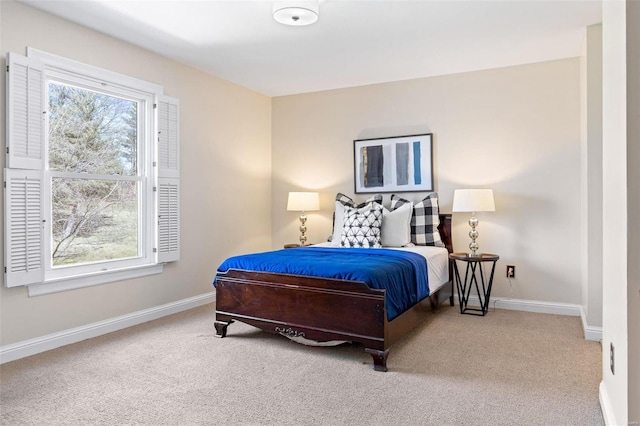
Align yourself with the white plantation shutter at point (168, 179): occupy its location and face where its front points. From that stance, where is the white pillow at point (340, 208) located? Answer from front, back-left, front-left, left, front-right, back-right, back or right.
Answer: front-left

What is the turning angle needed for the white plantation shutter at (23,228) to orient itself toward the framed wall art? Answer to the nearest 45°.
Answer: approximately 45° to its left

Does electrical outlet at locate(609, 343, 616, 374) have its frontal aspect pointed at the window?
yes

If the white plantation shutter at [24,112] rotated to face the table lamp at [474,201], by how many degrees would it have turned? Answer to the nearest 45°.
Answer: approximately 45° to its left

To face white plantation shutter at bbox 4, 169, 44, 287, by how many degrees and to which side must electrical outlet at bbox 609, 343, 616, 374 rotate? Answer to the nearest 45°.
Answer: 0° — it already faces it

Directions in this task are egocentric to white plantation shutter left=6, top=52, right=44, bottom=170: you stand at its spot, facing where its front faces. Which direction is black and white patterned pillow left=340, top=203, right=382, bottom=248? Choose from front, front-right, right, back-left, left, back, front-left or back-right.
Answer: front-left

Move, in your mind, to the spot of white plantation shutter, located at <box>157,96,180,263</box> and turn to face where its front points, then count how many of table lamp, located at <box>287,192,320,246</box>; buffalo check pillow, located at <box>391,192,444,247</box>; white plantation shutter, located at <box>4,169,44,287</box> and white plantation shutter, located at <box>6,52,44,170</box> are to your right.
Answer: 2

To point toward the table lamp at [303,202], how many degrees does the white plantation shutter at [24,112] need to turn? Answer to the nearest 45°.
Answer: approximately 45° to its left

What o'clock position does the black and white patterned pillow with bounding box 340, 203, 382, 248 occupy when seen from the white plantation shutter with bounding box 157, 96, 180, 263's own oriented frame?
The black and white patterned pillow is roughly at 11 o'clock from the white plantation shutter.

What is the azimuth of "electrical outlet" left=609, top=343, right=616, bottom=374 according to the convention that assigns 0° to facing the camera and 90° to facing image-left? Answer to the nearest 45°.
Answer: approximately 90°

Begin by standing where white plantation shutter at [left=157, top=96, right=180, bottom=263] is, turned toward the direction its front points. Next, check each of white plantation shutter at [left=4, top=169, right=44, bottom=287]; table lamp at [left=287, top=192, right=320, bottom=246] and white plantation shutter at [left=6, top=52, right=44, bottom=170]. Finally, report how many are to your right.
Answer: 2

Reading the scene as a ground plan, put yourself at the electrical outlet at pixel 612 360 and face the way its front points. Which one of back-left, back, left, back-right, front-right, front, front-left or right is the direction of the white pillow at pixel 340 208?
front-right

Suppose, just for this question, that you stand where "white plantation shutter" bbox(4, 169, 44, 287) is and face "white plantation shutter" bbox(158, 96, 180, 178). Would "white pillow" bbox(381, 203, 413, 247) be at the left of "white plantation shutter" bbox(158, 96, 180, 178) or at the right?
right

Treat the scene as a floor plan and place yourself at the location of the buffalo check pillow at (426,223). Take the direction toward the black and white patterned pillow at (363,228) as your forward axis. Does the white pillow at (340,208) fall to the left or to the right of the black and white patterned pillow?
right

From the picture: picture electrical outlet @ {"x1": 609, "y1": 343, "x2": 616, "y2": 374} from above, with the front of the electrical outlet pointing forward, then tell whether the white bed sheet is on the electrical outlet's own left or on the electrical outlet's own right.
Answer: on the electrical outlet's own right

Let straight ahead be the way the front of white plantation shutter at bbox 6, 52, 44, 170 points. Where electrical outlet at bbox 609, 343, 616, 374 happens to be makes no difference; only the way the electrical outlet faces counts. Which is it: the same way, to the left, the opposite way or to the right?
the opposite way

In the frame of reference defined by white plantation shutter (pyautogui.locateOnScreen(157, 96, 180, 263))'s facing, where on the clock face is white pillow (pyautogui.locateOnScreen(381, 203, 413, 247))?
The white pillow is roughly at 11 o'clock from the white plantation shutter.

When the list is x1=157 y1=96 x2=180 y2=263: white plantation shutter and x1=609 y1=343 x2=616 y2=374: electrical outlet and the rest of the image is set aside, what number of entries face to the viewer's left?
1
